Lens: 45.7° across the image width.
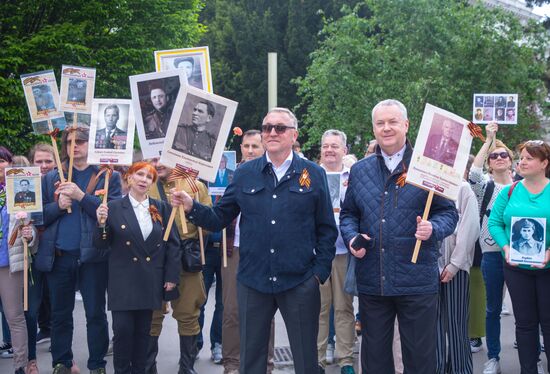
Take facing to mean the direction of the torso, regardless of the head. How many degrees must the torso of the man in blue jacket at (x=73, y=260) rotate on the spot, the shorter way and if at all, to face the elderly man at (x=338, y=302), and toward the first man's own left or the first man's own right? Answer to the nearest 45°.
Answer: approximately 90° to the first man's own left

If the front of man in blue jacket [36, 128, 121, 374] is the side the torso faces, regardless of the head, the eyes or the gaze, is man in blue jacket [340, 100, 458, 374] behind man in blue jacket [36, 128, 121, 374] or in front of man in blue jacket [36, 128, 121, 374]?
in front

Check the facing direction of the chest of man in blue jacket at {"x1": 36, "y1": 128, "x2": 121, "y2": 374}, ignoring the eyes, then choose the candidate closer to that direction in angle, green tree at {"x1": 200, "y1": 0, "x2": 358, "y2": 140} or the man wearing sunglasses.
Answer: the man wearing sunglasses

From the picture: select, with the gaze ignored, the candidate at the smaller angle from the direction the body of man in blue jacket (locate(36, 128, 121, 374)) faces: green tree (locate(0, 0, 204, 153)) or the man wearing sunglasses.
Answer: the man wearing sunglasses

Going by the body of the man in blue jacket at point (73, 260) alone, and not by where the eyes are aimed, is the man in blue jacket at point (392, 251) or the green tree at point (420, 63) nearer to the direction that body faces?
the man in blue jacket

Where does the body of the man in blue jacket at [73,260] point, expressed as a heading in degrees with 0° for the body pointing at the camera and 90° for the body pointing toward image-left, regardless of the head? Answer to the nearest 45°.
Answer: approximately 0°

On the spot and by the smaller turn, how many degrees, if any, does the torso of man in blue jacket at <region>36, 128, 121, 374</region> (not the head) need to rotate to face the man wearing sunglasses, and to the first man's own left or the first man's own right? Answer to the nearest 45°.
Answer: approximately 45° to the first man's own left

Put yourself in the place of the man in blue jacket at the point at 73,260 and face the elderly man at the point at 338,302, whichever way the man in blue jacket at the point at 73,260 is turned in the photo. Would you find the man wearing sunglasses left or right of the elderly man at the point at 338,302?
right

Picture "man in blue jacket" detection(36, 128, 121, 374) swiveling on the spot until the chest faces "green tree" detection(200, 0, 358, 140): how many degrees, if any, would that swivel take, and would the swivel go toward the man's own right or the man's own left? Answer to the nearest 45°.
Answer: approximately 180°

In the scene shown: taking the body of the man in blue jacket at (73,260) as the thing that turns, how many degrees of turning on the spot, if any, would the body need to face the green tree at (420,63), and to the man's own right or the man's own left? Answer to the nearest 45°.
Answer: approximately 135° to the man's own left

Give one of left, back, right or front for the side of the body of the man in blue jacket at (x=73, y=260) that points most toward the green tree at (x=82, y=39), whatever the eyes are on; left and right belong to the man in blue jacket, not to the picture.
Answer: back
